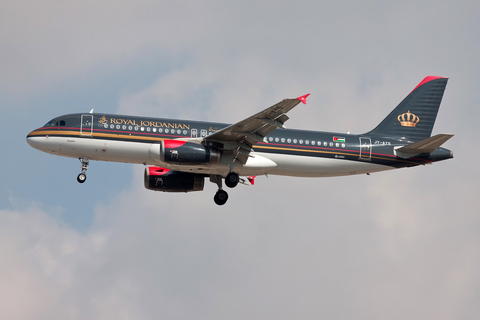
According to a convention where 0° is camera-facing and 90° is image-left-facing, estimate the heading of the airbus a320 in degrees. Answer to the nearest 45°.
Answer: approximately 90°
